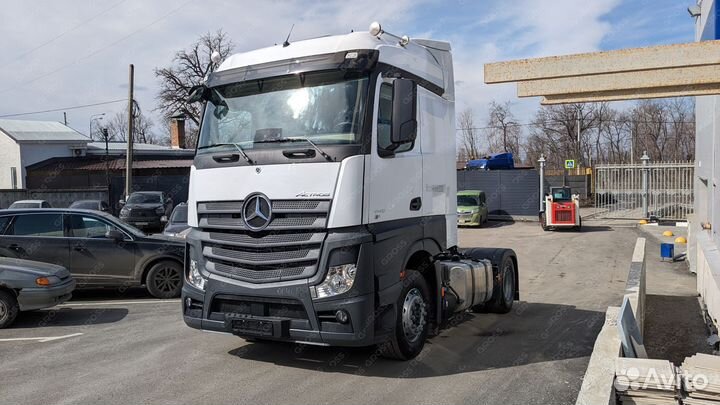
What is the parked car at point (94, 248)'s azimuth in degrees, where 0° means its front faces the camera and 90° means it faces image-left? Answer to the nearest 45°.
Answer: approximately 270°

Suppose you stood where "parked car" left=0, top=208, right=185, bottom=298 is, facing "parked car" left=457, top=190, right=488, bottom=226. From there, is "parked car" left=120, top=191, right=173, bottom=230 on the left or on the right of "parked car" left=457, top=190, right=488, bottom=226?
left

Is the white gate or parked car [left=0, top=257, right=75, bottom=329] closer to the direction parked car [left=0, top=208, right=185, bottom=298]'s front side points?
the white gate

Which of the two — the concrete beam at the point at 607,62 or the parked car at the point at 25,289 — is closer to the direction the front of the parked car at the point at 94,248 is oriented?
the concrete beam

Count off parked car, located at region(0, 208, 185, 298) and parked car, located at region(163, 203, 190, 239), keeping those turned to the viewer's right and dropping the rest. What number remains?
1

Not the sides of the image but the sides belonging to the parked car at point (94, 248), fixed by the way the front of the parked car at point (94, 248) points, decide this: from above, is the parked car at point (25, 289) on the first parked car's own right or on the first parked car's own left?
on the first parked car's own right

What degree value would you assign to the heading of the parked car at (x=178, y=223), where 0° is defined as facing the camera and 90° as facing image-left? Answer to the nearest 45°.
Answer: approximately 45°
